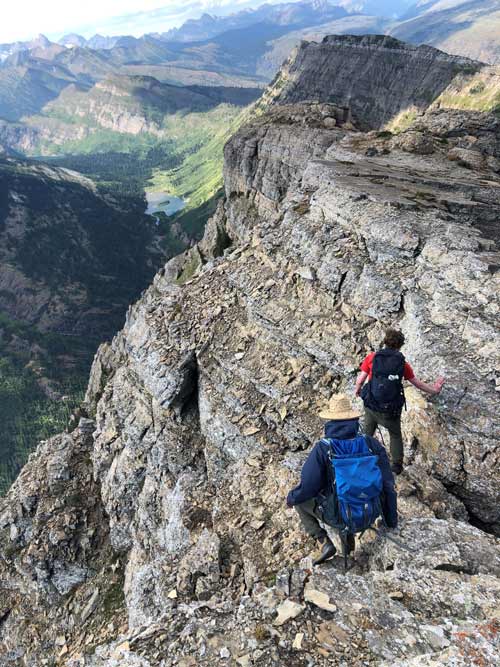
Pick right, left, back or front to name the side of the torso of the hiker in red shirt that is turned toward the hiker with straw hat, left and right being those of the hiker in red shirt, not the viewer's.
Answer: back

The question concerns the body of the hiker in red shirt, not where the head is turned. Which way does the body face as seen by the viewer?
away from the camera

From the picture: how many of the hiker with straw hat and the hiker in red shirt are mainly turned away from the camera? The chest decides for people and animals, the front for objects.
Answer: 2

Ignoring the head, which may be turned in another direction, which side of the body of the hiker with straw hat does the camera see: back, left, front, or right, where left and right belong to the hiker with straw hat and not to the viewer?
back
